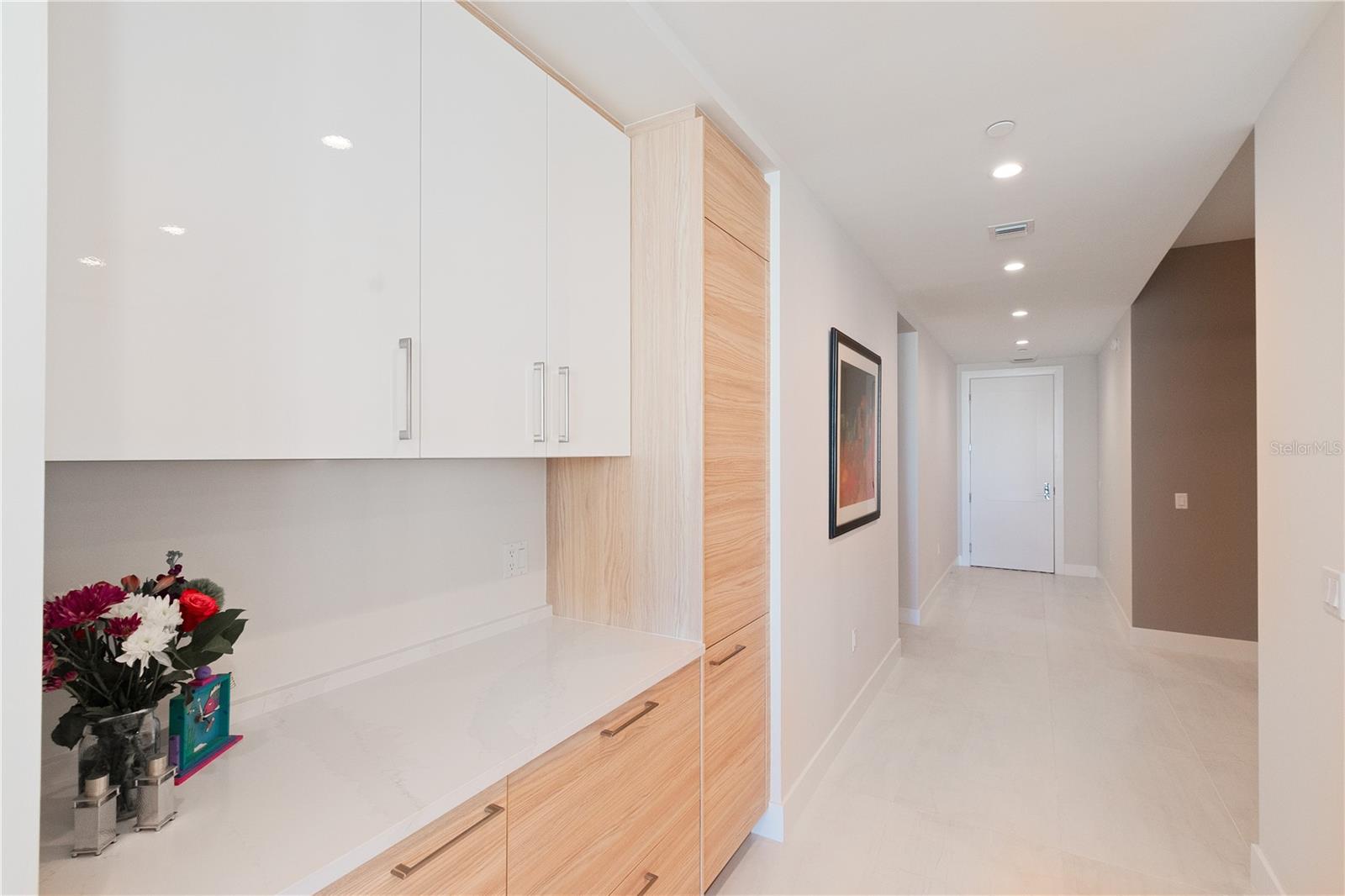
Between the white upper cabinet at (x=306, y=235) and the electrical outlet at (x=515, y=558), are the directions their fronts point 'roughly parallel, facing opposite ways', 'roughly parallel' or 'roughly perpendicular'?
roughly parallel

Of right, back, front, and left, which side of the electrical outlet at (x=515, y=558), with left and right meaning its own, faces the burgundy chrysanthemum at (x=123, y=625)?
right

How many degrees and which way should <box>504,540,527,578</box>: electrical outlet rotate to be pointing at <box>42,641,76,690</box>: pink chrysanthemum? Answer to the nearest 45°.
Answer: approximately 90° to its right

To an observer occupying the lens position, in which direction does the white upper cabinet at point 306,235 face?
facing the viewer and to the right of the viewer

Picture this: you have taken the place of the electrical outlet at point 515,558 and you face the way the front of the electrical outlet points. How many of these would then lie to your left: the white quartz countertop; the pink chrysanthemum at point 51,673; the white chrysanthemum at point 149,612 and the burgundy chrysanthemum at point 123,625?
0

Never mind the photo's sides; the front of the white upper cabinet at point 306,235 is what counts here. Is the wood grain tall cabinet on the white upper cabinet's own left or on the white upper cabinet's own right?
on the white upper cabinet's own left

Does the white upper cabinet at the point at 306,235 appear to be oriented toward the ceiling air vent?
no

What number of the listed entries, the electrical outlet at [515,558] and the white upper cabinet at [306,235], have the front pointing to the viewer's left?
0

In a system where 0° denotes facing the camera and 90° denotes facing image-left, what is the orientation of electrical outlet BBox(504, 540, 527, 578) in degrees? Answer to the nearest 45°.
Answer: approximately 315°

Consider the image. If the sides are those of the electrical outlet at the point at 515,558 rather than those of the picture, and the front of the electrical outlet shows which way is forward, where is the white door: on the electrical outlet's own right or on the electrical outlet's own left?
on the electrical outlet's own left
